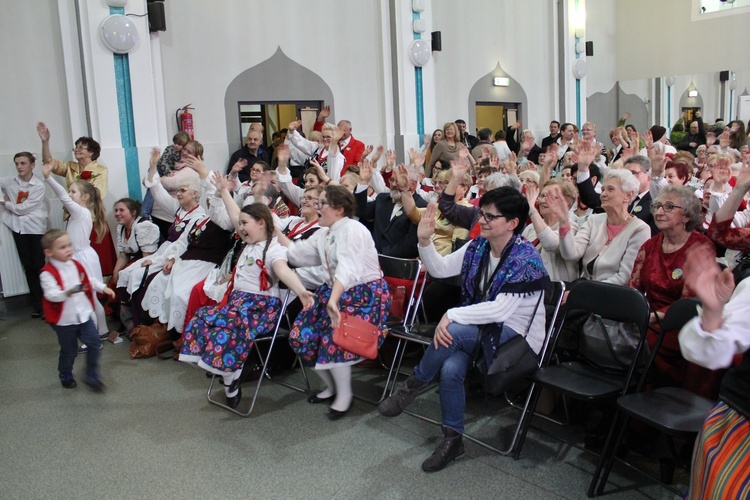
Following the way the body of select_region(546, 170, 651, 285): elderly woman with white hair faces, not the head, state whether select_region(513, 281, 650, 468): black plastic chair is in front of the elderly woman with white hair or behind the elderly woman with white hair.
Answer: in front

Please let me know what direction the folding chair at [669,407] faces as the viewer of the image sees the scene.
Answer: facing the viewer and to the left of the viewer

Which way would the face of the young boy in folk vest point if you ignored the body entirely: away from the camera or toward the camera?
toward the camera

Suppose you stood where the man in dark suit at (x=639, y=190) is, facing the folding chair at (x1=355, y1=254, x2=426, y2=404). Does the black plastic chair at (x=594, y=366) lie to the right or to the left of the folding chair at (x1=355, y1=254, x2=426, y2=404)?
left

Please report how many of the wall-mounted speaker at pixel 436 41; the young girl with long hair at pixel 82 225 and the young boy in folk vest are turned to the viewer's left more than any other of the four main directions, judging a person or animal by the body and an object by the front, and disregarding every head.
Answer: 1

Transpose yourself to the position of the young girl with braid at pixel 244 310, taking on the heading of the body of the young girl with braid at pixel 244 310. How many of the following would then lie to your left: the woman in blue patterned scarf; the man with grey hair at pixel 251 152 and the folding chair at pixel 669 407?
2

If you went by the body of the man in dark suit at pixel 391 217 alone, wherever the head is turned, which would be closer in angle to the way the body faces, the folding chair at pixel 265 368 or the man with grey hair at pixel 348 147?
the folding chair

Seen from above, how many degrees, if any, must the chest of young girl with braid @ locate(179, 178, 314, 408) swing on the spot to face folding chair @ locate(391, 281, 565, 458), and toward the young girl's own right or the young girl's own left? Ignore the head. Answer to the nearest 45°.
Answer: approximately 90° to the young girl's own left

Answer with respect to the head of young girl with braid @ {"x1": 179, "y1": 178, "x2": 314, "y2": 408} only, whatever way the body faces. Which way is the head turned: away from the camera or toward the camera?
toward the camera
